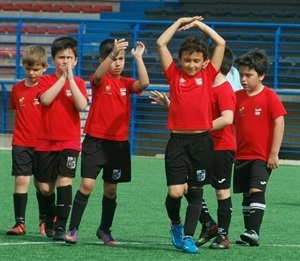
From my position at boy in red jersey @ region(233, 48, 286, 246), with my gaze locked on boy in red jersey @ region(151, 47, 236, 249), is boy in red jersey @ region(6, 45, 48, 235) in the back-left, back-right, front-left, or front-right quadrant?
front-right

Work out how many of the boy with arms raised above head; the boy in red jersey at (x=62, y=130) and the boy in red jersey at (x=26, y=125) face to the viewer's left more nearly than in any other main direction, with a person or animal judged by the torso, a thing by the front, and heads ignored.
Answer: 0

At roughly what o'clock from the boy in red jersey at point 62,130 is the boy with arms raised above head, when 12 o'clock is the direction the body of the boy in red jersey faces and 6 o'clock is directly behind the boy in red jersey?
The boy with arms raised above head is roughly at 10 o'clock from the boy in red jersey.

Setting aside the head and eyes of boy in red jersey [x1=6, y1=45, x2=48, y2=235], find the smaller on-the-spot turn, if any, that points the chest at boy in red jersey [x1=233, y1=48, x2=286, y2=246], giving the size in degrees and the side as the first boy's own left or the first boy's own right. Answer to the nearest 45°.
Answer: approximately 90° to the first boy's own left

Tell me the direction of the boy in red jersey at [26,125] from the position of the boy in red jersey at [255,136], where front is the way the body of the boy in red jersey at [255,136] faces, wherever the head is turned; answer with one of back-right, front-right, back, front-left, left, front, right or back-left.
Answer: front-right

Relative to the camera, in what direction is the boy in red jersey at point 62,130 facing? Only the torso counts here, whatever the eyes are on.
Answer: toward the camera

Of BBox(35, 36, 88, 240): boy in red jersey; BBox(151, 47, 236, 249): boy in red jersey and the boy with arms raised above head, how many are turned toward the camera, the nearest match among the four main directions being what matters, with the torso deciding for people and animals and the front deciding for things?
2

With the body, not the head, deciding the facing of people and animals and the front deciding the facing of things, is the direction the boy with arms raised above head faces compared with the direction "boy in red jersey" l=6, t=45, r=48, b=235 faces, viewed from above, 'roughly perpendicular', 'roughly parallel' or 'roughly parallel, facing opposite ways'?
roughly parallel

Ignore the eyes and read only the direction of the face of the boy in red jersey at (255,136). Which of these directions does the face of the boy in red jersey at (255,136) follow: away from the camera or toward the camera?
toward the camera

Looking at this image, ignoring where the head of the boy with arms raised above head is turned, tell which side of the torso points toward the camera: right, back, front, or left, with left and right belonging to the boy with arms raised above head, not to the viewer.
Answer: front
